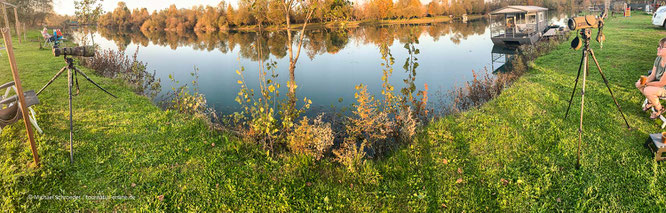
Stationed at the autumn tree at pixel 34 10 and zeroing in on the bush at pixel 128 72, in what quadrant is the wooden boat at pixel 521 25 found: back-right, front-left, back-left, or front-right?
front-left

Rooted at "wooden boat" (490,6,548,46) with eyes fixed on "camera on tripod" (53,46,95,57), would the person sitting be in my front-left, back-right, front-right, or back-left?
front-left

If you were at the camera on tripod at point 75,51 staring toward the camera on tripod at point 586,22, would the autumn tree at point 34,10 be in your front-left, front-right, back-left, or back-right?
back-left

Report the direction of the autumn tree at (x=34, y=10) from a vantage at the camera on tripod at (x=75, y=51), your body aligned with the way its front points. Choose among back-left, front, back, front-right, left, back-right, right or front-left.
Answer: left

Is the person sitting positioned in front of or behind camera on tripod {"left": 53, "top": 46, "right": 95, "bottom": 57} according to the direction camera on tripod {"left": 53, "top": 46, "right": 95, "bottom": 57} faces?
in front

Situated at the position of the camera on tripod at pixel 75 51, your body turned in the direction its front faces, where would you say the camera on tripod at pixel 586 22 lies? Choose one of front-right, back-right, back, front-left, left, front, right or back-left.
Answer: front-right

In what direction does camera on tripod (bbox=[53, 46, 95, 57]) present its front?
to the viewer's right

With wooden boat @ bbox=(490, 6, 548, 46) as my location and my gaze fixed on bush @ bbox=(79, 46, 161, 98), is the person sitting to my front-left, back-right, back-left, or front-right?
front-left

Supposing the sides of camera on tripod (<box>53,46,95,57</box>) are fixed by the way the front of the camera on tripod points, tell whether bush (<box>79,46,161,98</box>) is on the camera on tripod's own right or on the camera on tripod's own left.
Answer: on the camera on tripod's own left

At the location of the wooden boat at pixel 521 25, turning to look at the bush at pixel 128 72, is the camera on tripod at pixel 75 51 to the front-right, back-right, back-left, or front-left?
front-left

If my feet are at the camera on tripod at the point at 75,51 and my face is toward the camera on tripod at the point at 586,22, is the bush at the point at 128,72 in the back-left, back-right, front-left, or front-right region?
back-left

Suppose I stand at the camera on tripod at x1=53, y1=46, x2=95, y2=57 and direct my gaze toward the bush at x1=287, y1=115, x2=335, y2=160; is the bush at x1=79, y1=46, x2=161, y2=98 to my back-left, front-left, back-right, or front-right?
back-left
